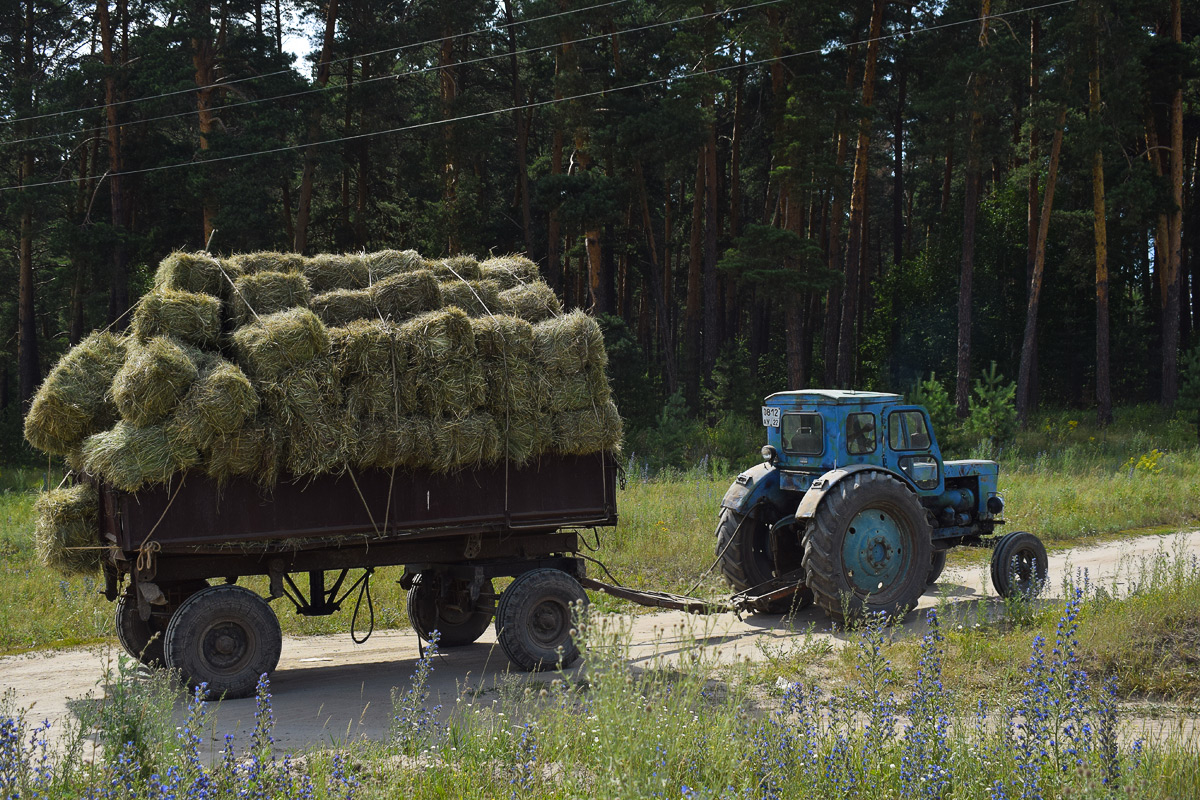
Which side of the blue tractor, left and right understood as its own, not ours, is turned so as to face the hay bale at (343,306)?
back

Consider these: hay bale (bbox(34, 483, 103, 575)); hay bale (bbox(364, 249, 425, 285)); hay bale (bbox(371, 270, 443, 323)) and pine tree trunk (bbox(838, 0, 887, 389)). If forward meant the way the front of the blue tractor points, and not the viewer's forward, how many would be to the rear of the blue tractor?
3

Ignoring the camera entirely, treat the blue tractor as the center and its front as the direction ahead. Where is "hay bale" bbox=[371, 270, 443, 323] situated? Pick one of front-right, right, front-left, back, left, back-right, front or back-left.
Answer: back

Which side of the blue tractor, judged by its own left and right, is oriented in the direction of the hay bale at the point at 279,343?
back

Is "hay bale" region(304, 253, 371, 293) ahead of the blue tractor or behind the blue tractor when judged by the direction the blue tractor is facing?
behind

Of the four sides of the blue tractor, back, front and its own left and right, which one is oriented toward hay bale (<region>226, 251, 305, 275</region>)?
back

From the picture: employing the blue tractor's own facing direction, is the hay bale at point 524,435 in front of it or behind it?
behind

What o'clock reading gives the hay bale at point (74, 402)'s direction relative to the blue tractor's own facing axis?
The hay bale is roughly at 6 o'clock from the blue tractor.

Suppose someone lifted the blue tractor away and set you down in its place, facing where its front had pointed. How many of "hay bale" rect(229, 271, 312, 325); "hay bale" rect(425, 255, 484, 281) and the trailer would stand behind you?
3

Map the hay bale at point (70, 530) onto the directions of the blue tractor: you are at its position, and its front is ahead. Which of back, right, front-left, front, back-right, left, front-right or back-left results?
back

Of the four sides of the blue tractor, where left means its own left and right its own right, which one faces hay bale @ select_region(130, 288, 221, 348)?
back

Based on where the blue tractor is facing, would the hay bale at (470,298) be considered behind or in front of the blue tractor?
behind

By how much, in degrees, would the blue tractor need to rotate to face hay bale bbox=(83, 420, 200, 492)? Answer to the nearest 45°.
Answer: approximately 180°

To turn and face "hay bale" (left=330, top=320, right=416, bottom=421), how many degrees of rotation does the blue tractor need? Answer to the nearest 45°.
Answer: approximately 180°

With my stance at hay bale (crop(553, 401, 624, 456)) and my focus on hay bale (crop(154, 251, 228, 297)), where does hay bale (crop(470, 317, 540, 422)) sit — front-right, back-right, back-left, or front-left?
front-left

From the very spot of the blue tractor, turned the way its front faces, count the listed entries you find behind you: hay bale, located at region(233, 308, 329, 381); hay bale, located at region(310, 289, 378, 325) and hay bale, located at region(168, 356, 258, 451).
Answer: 3

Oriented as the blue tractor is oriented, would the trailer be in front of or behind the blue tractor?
behind

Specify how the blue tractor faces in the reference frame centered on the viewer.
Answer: facing away from the viewer and to the right of the viewer
